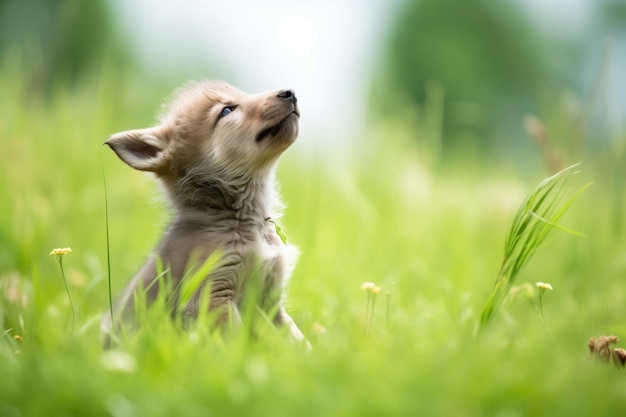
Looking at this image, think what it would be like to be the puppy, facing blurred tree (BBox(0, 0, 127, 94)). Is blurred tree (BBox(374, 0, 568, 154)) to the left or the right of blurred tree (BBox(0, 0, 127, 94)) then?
right

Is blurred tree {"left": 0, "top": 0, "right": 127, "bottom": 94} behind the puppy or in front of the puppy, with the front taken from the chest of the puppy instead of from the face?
behind

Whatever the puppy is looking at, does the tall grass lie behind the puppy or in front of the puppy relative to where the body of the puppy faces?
in front

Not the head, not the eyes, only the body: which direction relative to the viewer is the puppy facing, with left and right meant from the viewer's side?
facing the viewer and to the right of the viewer

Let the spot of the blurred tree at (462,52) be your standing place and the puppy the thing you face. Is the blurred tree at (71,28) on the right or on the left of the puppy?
right

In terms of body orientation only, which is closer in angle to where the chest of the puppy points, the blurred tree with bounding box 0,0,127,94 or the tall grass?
the tall grass

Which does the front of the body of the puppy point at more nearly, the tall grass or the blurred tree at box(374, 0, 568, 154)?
the tall grass

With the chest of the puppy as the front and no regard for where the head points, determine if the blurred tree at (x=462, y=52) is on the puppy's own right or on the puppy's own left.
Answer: on the puppy's own left
